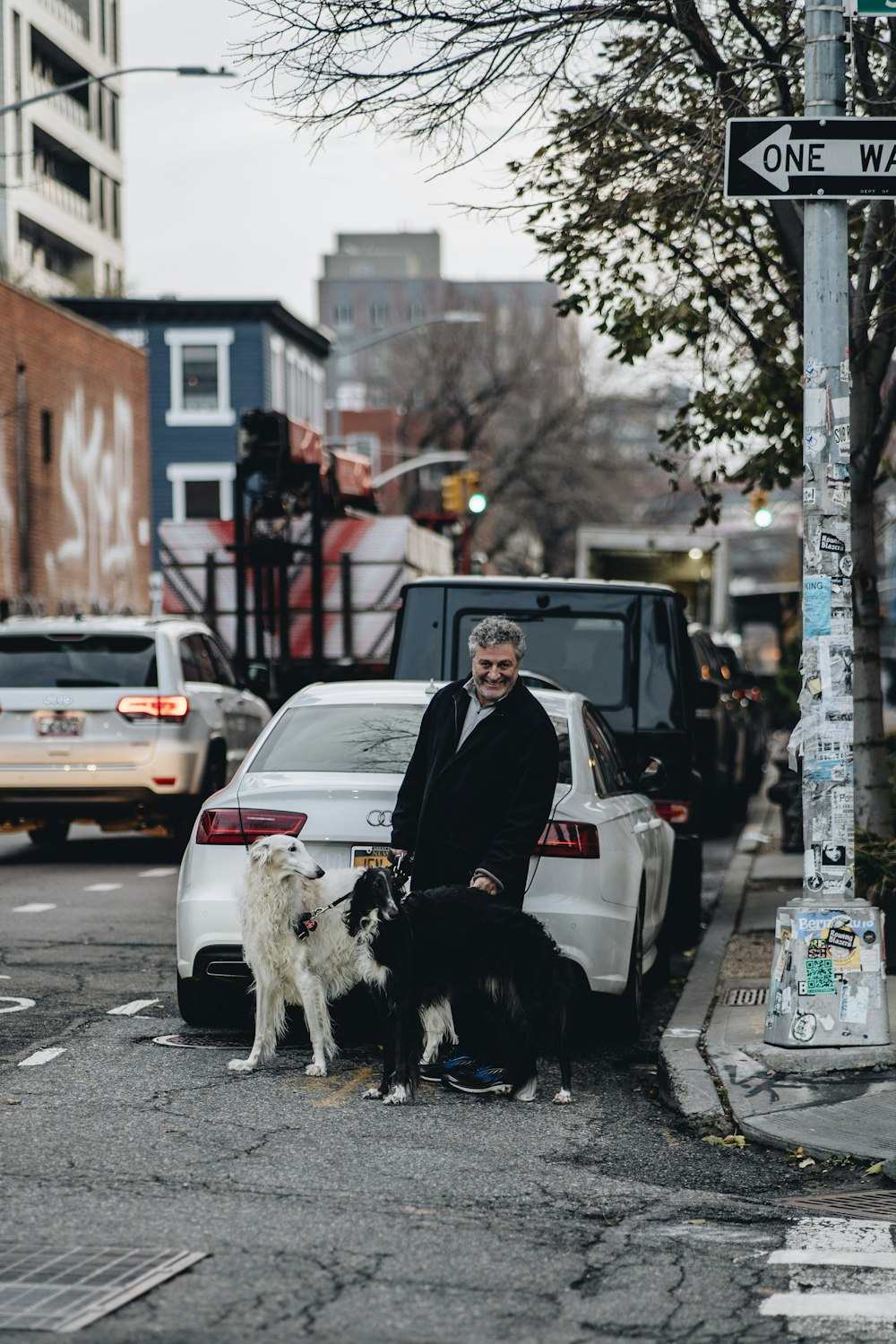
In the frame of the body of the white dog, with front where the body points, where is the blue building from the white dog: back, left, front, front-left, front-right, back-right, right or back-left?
back-right

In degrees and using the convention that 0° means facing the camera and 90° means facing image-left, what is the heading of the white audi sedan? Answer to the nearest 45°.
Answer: approximately 180°

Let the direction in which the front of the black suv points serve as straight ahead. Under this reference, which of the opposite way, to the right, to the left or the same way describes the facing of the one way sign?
the opposite way

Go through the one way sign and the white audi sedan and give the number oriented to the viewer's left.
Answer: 0

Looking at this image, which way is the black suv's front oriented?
away from the camera

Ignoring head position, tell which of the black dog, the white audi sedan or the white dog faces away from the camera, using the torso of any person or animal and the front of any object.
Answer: the white audi sedan

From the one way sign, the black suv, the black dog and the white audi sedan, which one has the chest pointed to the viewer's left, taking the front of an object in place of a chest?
the black dog

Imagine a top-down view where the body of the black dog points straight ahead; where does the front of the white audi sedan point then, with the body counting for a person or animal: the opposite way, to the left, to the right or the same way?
to the right

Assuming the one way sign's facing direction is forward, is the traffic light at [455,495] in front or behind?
behind

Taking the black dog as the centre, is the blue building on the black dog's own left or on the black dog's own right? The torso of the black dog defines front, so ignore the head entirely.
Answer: on the black dog's own right

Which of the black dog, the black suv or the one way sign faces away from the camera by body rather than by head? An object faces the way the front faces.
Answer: the black suv

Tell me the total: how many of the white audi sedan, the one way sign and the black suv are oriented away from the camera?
2

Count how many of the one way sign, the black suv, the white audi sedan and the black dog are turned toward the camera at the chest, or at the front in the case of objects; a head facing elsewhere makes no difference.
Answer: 1
